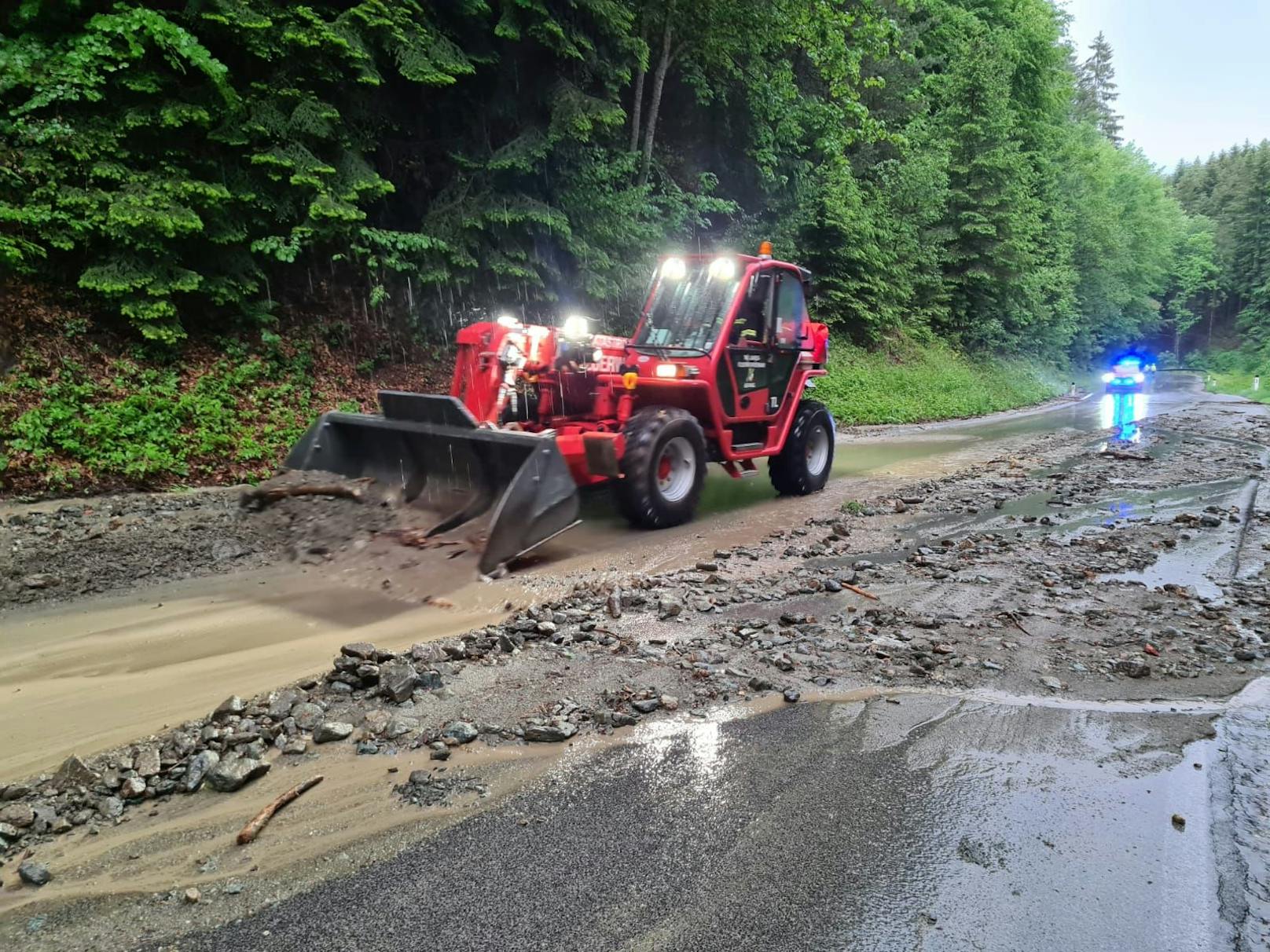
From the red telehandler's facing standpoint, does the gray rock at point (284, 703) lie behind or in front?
in front

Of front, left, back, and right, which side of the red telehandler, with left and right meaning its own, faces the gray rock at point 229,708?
front

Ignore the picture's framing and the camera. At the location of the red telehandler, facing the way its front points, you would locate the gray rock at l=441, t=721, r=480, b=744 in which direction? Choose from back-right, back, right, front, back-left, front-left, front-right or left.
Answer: front-left

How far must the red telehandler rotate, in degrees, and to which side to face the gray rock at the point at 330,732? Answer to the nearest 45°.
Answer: approximately 45° to its left

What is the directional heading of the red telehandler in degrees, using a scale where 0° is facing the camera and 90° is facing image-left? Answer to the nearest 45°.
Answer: approximately 45°

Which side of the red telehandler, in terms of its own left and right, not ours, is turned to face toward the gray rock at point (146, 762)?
front

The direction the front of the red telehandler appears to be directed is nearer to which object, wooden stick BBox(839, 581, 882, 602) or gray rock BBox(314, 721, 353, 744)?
the gray rock

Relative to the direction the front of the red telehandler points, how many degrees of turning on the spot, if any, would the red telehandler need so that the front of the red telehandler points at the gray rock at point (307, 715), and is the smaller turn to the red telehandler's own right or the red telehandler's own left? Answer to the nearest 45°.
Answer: approximately 45° to the red telehandler's own left

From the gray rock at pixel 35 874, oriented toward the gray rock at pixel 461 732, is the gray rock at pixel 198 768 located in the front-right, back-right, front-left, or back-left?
front-left

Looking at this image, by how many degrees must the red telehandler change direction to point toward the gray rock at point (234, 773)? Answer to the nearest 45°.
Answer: approximately 45° to its left

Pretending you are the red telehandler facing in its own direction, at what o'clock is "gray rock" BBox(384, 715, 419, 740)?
The gray rock is roughly at 11 o'clock from the red telehandler.

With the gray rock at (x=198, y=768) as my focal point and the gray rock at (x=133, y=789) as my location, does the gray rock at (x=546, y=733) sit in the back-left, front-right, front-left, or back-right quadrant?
front-right

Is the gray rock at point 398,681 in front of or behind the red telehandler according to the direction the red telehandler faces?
in front
